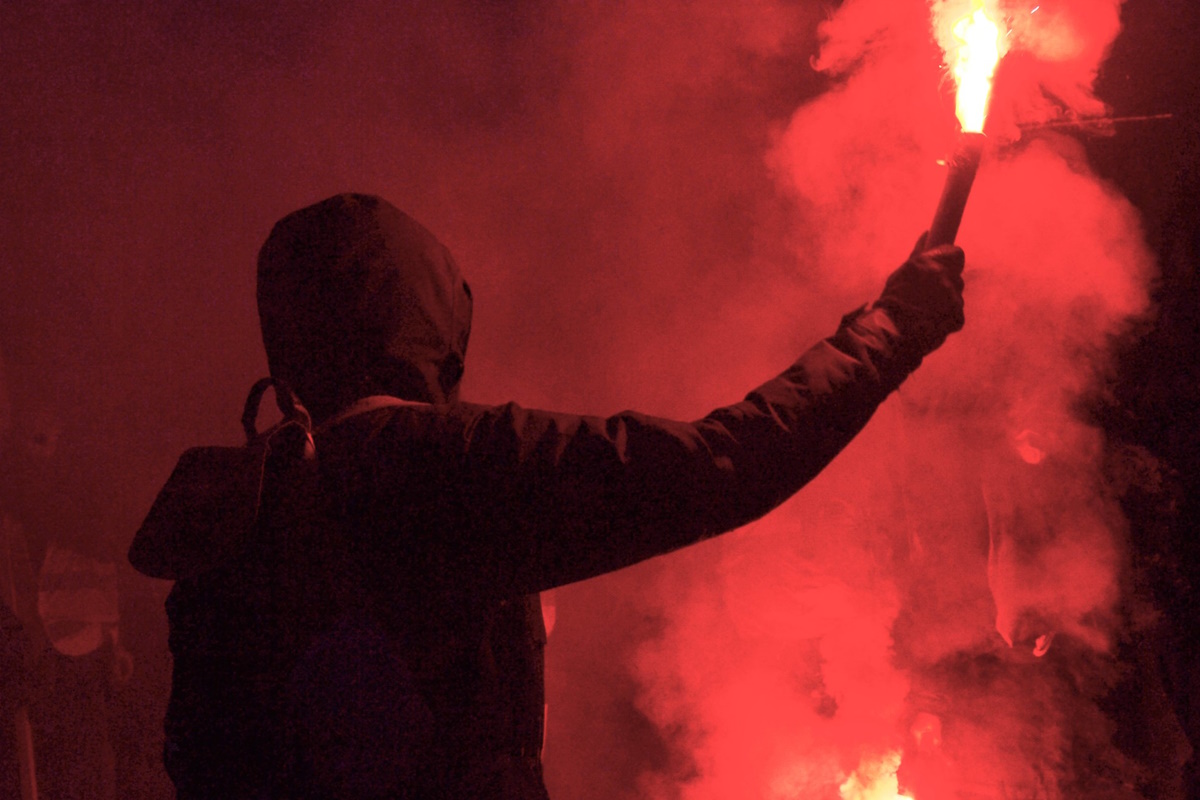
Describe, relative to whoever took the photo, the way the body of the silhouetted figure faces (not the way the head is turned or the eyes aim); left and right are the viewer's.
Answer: facing away from the viewer
